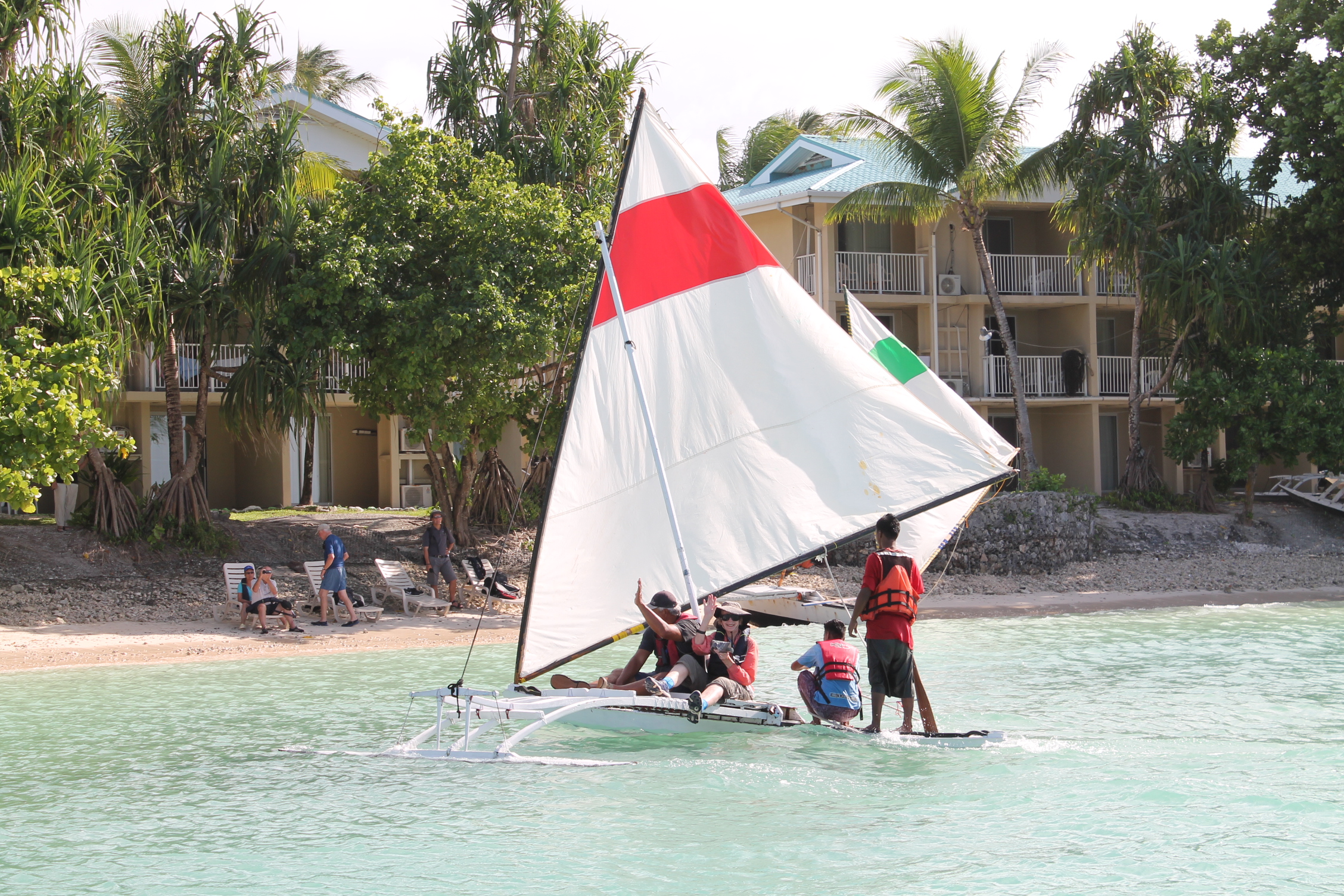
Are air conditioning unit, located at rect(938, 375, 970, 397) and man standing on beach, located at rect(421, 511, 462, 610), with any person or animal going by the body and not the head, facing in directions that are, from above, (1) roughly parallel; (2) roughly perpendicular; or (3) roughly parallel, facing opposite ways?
roughly parallel

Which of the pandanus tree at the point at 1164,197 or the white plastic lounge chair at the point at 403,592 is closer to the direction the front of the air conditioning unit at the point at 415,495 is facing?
the white plastic lounge chair

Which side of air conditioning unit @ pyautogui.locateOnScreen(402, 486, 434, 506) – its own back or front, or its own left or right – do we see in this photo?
front

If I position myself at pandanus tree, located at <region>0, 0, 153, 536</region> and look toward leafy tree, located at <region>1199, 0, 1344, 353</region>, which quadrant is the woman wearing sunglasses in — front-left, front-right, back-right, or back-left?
front-right

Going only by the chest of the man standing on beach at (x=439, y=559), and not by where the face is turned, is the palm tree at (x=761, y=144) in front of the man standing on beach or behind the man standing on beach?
behind

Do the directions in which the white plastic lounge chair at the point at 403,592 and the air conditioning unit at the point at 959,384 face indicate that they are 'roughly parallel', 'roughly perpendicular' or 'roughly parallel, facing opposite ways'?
roughly perpendicular

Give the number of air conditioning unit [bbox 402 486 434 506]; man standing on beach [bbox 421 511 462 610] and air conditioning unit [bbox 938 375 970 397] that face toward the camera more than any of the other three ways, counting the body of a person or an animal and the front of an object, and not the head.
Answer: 3

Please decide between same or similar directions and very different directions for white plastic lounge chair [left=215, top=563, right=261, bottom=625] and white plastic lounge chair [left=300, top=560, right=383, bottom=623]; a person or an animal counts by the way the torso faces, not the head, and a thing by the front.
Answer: same or similar directions

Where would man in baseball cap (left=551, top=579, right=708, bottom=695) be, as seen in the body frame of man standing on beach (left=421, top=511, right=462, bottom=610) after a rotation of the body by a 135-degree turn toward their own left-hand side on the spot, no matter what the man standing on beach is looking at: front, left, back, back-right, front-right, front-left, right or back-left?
back-right

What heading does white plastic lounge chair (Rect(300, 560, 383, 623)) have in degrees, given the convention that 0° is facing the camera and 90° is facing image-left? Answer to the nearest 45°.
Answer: approximately 315°

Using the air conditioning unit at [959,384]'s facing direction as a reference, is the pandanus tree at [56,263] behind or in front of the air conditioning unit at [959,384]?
in front

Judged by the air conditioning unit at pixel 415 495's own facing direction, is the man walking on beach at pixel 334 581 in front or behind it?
in front

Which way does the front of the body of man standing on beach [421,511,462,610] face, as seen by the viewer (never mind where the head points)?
toward the camera
